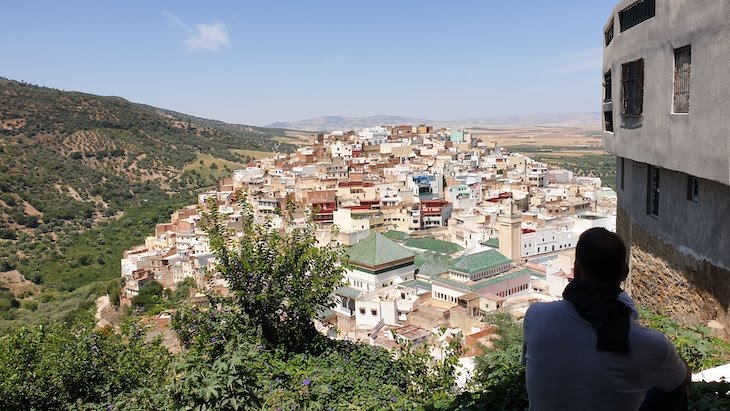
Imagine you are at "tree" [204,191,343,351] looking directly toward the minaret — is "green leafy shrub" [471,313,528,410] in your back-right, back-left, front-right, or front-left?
back-right

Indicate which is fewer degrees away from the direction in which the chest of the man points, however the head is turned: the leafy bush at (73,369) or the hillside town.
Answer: the hillside town

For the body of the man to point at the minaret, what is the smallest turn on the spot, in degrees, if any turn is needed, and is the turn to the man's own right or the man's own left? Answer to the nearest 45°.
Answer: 0° — they already face it

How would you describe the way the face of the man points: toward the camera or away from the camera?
away from the camera

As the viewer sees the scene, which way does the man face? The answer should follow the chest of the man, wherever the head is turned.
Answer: away from the camera
